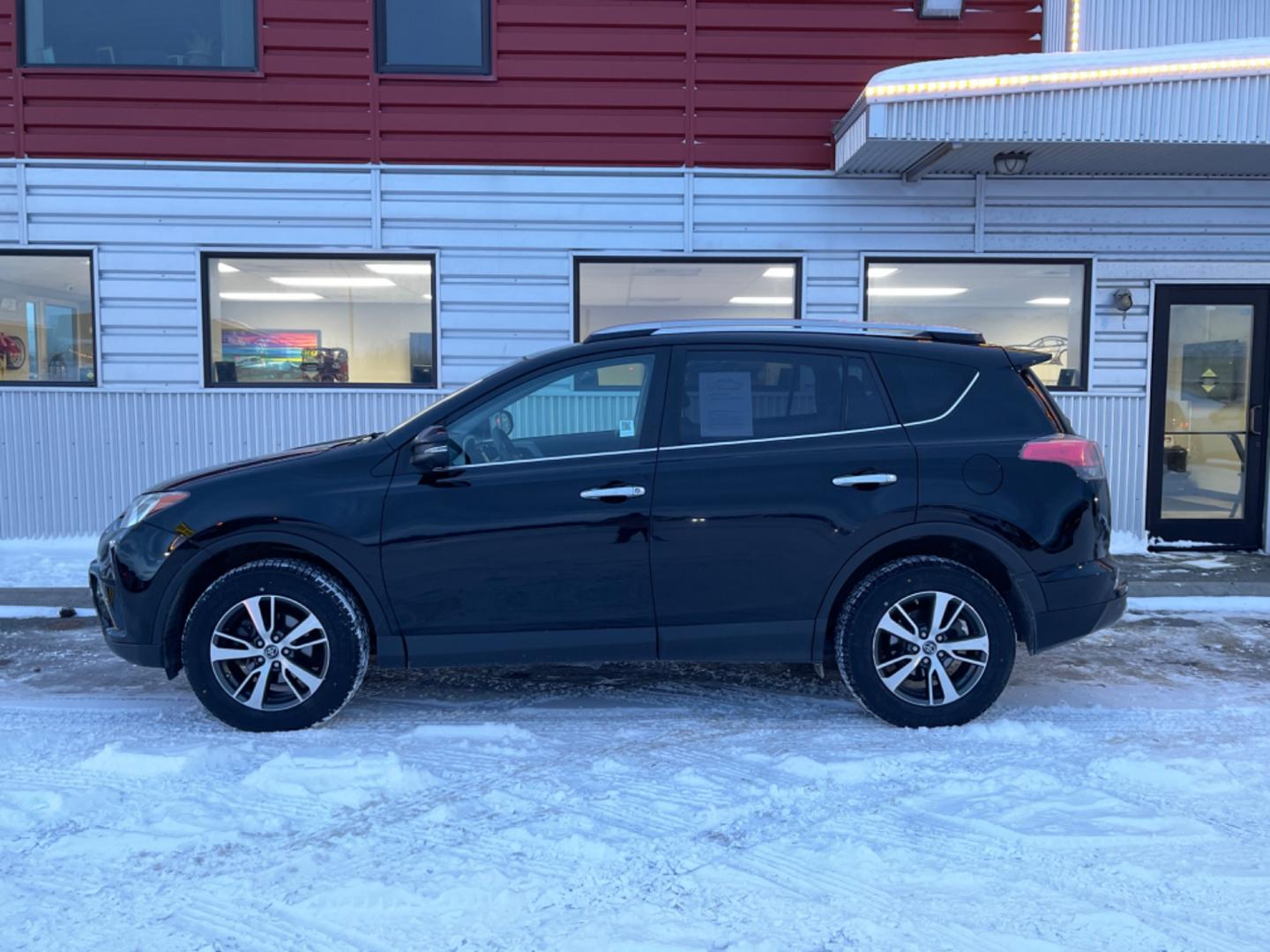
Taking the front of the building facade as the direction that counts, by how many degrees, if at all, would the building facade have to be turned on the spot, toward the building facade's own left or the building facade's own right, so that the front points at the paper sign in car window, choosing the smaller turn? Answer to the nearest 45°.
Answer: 0° — it already faces it

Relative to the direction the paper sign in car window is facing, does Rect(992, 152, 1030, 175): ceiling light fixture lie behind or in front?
behind

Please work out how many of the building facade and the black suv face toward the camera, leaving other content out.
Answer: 1

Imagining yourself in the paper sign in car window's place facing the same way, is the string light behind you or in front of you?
behind

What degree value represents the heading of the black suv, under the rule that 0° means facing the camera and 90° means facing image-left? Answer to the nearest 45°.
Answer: approximately 90°

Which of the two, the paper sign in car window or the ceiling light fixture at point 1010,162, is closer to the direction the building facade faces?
the paper sign in car window

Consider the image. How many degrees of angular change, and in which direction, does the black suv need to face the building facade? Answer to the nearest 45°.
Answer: approximately 90° to its right

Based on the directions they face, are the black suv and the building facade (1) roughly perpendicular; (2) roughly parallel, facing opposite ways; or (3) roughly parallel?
roughly perpendicular

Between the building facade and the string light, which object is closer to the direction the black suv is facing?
the building facade

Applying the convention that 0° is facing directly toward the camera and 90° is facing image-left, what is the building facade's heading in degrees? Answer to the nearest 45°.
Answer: approximately 0°

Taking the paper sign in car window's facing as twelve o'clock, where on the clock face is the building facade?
The building facade is roughly at 5 o'clock from the paper sign in car window.

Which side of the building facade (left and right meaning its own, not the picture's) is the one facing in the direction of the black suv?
front
